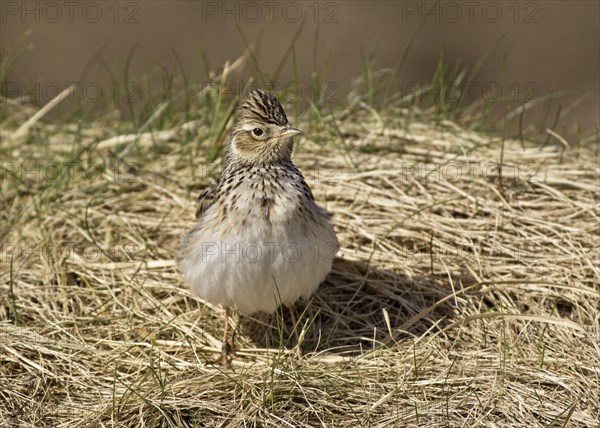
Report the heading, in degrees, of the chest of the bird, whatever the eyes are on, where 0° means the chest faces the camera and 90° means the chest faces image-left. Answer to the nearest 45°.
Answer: approximately 0°
